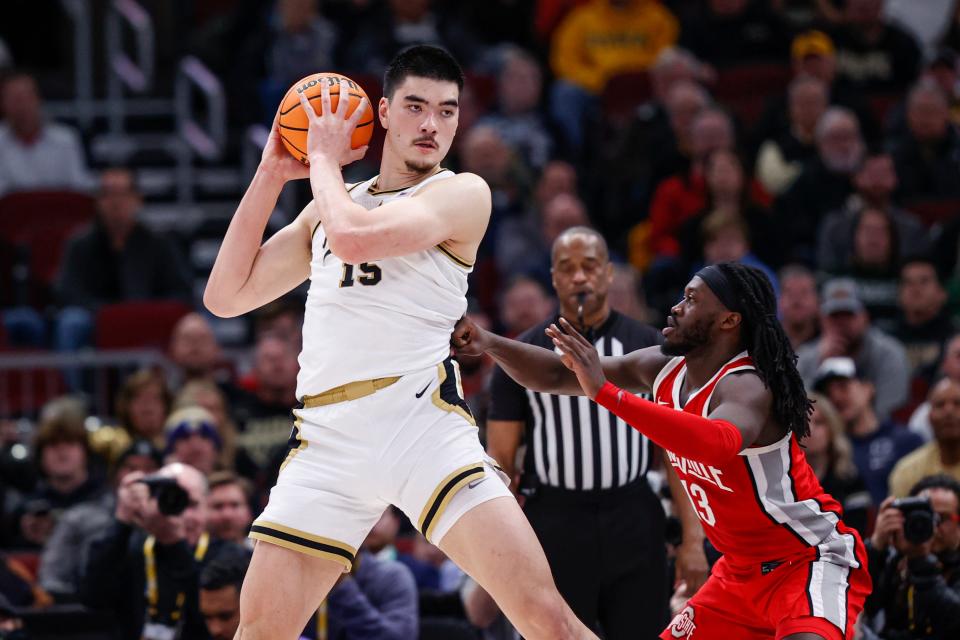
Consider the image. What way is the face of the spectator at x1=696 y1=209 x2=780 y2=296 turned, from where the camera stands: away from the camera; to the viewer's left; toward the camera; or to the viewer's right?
toward the camera

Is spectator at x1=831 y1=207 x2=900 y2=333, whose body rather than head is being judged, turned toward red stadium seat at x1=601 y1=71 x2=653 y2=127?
no

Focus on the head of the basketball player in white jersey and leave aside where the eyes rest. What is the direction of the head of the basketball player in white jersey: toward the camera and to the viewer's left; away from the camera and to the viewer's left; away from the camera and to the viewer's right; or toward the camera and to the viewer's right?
toward the camera and to the viewer's right

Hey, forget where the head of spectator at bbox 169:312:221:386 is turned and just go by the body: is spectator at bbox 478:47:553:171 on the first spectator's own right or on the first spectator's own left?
on the first spectator's own left

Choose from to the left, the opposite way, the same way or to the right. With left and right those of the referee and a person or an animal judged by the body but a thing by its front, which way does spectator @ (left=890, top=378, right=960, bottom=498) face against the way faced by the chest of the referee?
the same way

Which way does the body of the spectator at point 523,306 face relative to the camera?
toward the camera

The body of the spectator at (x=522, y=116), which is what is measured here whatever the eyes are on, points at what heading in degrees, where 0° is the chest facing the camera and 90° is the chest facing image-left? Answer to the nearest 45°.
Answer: approximately 0°

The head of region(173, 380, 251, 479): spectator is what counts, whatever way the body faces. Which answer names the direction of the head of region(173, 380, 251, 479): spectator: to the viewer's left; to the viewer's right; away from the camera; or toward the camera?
toward the camera

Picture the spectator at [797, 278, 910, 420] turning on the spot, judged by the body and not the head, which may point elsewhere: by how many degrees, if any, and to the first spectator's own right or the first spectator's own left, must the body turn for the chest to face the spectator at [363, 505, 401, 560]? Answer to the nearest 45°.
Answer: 0° — they already face them

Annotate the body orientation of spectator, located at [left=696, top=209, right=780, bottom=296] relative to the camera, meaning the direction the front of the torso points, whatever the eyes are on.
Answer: toward the camera

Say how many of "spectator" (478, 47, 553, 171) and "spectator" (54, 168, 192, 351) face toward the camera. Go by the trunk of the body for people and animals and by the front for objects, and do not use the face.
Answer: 2

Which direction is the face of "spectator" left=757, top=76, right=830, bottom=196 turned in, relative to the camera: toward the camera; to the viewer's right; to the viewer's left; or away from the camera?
toward the camera

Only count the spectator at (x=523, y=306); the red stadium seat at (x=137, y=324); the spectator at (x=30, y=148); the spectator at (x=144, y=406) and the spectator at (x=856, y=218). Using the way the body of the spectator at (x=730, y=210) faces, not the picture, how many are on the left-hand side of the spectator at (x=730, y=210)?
1

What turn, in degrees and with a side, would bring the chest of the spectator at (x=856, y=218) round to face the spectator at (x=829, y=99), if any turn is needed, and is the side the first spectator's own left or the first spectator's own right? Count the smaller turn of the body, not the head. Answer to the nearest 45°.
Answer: approximately 180°

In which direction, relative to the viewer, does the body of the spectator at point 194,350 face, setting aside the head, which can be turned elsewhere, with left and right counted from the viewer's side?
facing the viewer
